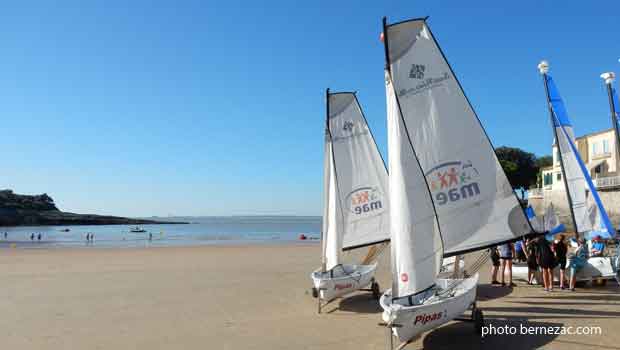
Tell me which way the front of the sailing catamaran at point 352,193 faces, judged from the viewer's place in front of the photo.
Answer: facing the viewer and to the left of the viewer

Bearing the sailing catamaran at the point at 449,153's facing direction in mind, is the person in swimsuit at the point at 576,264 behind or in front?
behind

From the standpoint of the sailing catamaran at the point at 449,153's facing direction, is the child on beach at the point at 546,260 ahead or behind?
behind

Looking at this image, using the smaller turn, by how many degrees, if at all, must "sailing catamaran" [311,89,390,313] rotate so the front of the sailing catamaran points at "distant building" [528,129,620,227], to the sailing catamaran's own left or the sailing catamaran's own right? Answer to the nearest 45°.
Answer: approximately 180°

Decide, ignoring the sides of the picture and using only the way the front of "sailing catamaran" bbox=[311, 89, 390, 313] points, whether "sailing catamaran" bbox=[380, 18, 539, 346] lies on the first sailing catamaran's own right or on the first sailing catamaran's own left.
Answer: on the first sailing catamaran's own left

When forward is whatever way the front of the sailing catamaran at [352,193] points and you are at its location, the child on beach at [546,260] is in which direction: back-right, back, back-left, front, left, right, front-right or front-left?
back-left

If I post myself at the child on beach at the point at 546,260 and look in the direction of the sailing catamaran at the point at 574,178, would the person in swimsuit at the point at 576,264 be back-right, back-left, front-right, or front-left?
front-right
